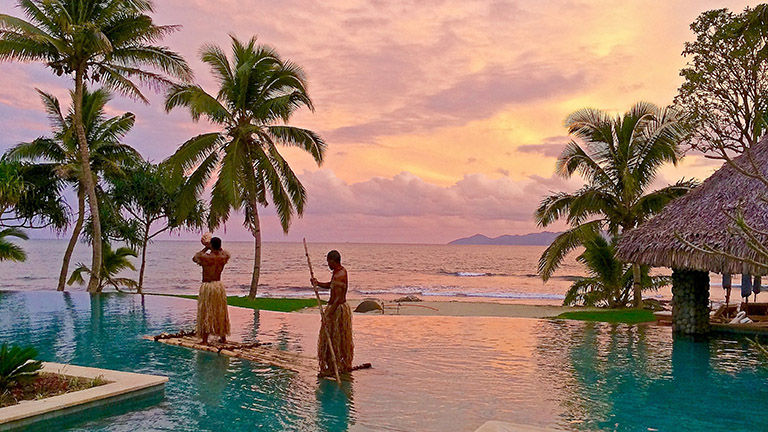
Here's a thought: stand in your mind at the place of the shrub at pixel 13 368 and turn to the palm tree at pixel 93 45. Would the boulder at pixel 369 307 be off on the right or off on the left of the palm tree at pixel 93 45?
right

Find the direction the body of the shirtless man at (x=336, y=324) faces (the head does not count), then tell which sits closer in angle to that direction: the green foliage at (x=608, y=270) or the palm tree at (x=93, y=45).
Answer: the palm tree

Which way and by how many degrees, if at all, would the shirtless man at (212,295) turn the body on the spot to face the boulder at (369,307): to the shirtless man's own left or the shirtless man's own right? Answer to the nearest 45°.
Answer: approximately 90° to the shirtless man's own right

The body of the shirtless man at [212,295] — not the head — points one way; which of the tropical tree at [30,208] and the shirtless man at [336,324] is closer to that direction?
the tropical tree

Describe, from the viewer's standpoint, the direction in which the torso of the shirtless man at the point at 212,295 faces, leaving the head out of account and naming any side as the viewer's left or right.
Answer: facing away from the viewer and to the left of the viewer
